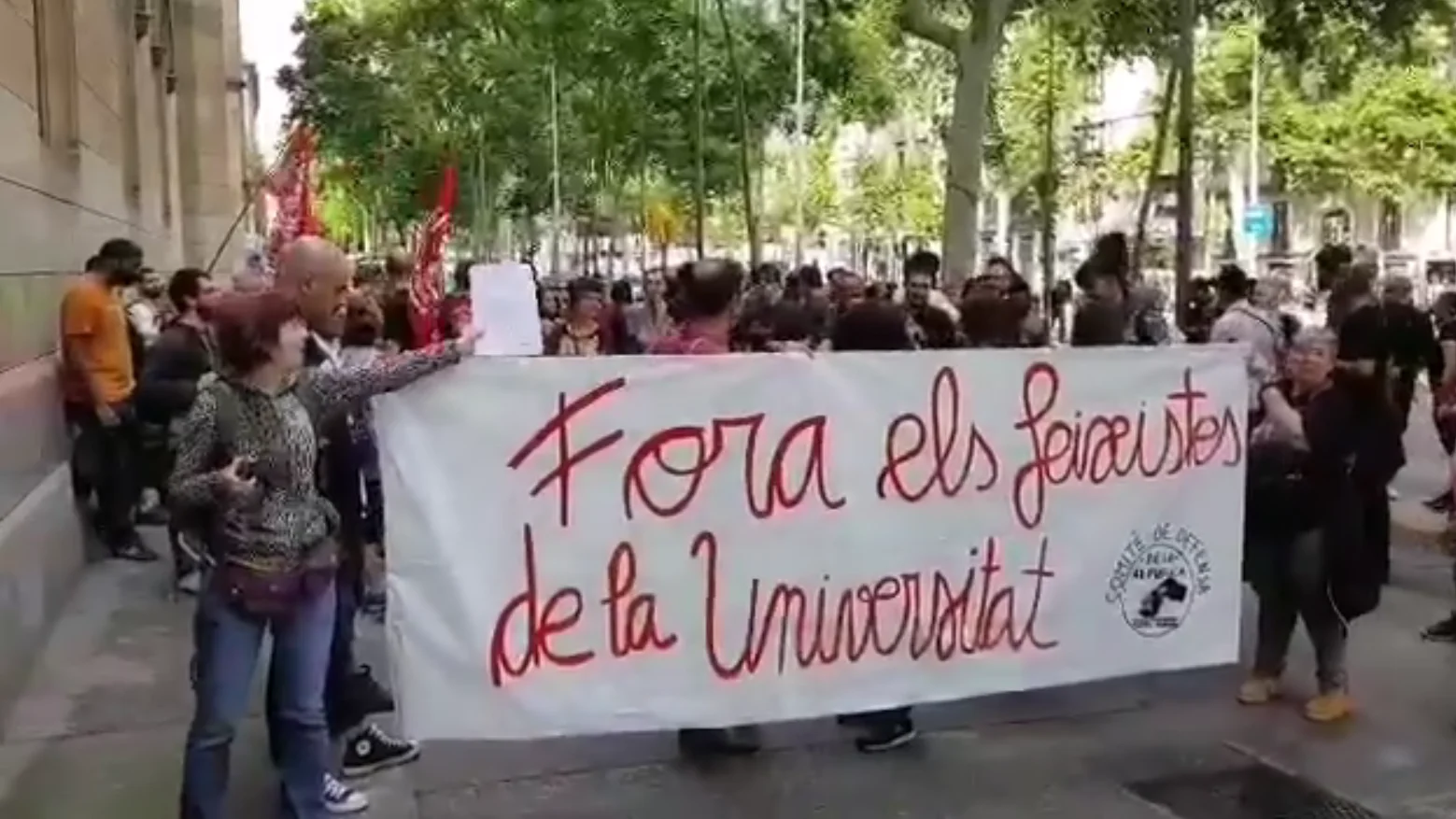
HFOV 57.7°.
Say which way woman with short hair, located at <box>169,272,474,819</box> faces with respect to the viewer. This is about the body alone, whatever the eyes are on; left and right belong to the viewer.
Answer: facing the viewer and to the right of the viewer

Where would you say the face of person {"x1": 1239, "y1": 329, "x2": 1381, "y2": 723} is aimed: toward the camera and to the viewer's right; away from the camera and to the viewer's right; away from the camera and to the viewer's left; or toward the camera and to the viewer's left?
toward the camera and to the viewer's left

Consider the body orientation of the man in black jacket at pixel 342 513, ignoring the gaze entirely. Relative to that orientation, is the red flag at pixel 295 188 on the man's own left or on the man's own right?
on the man's own left

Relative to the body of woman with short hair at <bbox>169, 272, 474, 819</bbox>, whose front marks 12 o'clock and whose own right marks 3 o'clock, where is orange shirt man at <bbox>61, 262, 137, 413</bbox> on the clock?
The orange shirt man is roughly at 7 o'clock from the woman with short hair.

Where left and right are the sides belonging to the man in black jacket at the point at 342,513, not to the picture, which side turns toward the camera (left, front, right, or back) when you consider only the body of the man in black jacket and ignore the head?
right

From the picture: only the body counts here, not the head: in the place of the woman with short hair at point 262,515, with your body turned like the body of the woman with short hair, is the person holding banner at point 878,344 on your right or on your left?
on your left
